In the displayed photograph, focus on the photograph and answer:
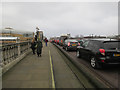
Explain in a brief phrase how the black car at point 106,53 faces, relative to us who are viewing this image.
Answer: facing away from the viewer and to the left of the viewer
